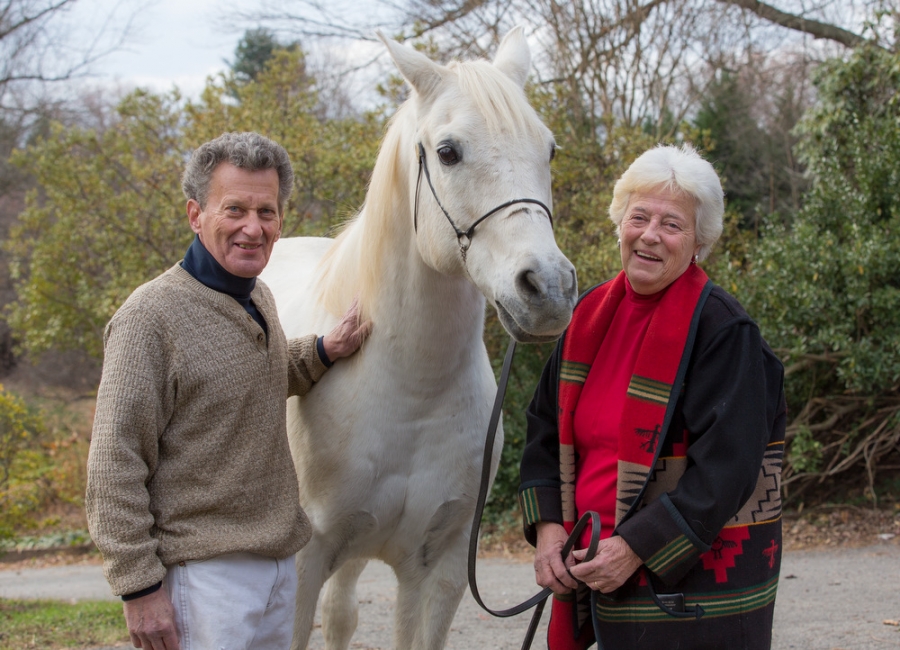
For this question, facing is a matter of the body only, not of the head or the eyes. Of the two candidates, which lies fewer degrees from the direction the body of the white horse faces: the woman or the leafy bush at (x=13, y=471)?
the woman

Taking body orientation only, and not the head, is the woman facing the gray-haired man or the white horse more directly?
the gray-haired man

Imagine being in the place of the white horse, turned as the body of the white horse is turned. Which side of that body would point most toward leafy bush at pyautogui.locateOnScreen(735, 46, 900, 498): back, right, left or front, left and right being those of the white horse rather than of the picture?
left

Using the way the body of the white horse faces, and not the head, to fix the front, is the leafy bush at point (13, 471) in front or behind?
behind

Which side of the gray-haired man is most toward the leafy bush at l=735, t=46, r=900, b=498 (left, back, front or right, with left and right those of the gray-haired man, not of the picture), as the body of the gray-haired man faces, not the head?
left

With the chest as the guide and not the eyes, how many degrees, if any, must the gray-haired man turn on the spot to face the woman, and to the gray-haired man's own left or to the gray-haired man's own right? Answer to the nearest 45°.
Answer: approximately 45° to the gray-haired man's own left

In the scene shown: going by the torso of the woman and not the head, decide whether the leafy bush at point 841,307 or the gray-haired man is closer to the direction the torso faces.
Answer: the gray-haired man

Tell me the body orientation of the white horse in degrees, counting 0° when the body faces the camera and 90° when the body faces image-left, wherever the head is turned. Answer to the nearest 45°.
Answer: approximately 315°

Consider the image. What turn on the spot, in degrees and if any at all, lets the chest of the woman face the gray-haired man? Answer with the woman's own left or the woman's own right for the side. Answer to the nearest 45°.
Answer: approximately 45° to the woman's own right

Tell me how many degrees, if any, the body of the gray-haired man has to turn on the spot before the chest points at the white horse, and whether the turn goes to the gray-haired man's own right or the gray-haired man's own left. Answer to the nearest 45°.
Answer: approximately 90° to the gray-haired man's own left
